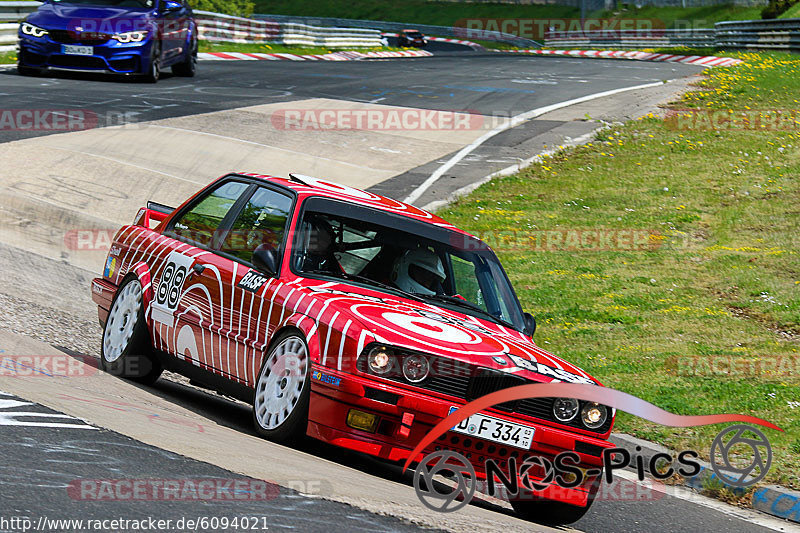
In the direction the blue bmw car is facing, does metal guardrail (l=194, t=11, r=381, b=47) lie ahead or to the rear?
to the rear

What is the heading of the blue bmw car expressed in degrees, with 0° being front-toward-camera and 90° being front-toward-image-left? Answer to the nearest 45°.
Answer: approximately 45°
